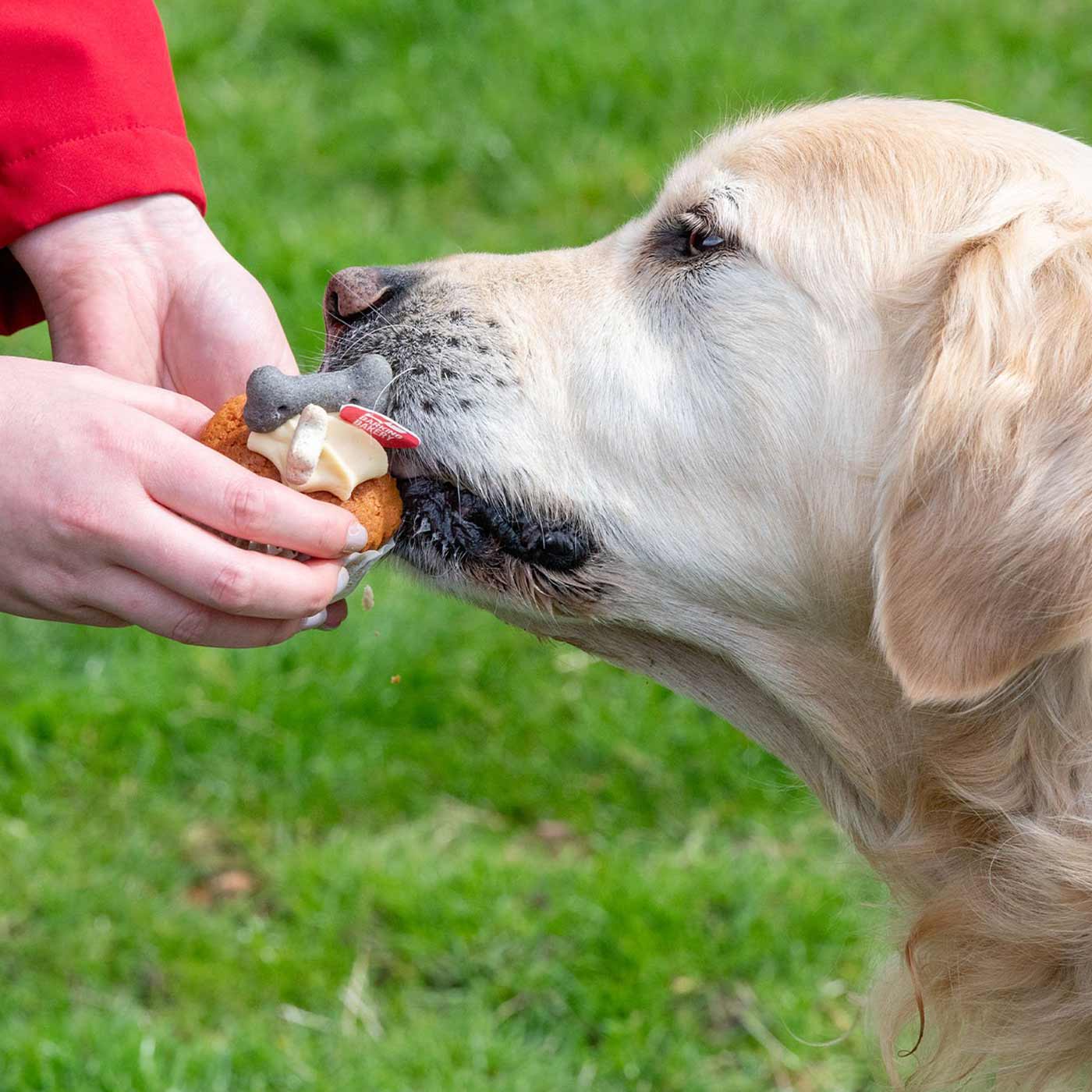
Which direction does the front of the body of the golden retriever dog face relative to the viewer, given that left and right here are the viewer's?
facing to the left of the viewer
